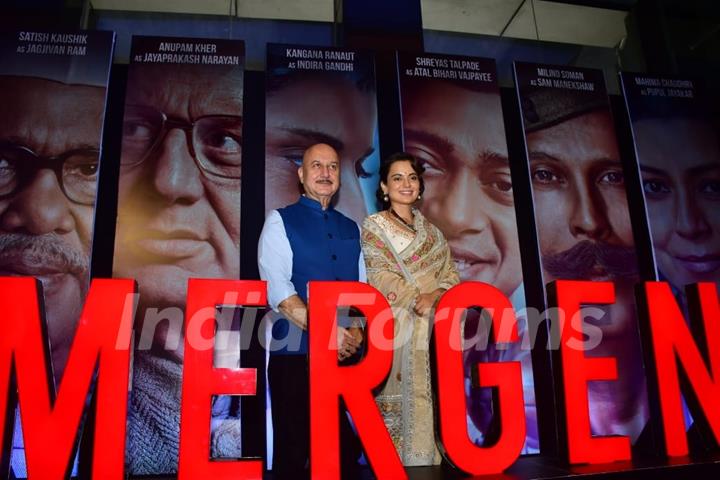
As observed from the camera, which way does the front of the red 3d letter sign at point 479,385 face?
facing the viewer

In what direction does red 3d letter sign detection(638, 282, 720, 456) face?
toward the camera

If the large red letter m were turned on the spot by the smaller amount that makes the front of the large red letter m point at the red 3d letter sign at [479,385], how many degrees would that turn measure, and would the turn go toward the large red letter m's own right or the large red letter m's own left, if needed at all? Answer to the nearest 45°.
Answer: approximately 90° to the large red letter m's own left

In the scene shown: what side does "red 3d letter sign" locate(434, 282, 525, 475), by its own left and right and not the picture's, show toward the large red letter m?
right

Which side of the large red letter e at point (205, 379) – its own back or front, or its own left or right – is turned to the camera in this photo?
front

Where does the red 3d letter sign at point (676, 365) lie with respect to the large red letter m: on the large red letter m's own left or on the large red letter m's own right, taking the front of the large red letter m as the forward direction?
on the large red letter m's own left

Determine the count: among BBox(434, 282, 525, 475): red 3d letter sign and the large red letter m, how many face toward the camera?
2

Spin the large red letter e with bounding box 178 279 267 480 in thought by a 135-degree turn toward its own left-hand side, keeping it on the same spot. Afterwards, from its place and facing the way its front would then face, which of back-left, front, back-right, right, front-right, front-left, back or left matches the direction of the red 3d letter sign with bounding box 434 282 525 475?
front-right

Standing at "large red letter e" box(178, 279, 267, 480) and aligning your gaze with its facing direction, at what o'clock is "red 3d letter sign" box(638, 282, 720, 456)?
The red 3d letter sign is roughly at 9 o'clock from the large red letter e.

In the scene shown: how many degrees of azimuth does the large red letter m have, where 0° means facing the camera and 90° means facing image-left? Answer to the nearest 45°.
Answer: approximately 0°
